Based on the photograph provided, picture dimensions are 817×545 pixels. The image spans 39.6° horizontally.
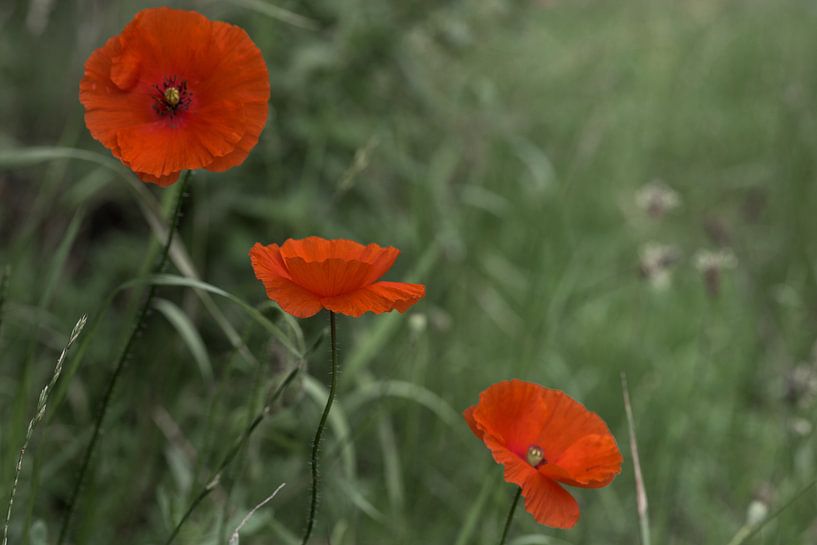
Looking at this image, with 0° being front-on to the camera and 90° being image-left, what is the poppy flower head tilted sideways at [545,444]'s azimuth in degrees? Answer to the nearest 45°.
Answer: approximately 0°
